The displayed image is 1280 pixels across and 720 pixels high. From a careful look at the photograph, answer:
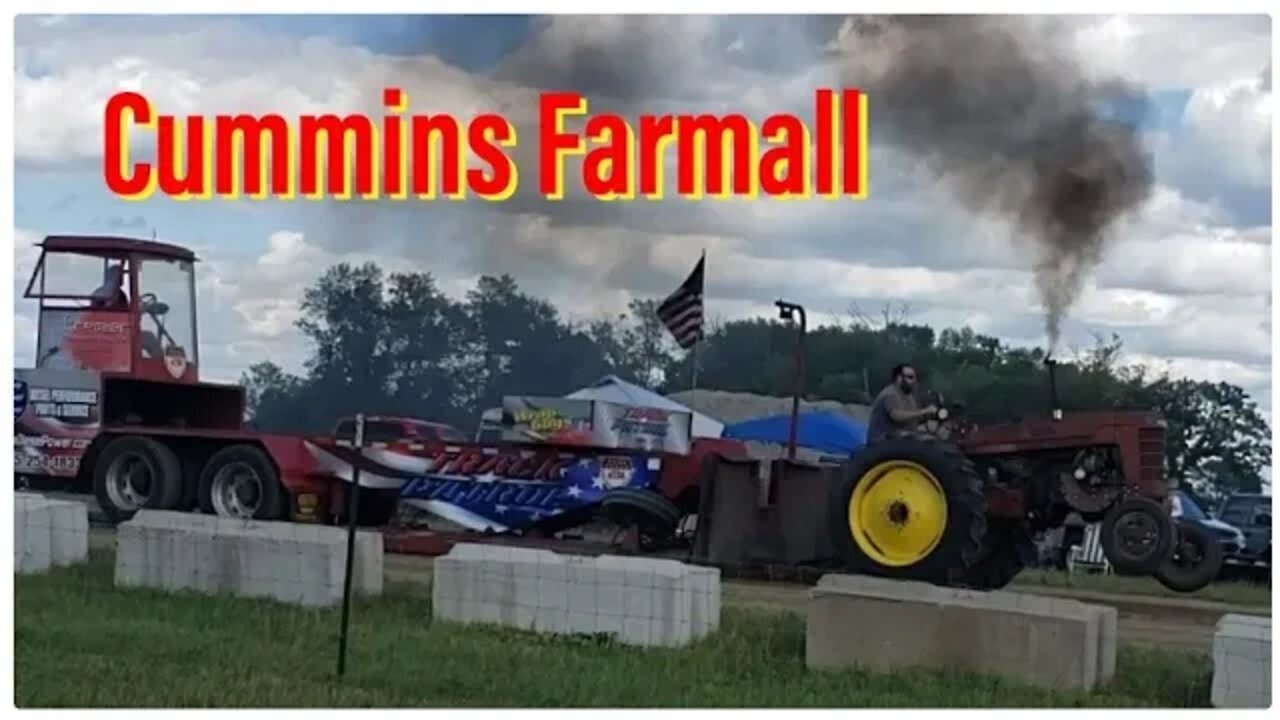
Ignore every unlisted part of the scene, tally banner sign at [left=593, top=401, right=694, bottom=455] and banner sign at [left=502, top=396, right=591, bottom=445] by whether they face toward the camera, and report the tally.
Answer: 2

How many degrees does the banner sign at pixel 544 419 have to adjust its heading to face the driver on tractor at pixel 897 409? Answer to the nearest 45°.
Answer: approximately 45° to its left

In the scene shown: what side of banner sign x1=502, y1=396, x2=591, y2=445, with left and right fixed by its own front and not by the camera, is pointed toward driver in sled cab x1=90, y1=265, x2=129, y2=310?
right

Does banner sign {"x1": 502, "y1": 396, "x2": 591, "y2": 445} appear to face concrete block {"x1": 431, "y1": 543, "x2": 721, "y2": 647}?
yes

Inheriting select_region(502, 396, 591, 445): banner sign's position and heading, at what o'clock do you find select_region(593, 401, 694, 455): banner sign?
select_region(593, 401, 694, 455): banner sign is roughly at 9 o'clock from select_region(502, 396, 591, 445): banner sign.

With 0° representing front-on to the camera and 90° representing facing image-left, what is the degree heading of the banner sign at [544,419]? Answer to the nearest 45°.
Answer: approximately 0°

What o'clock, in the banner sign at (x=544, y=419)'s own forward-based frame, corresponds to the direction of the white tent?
The white tent is roughly at 7 o'clock from the banner sign.
